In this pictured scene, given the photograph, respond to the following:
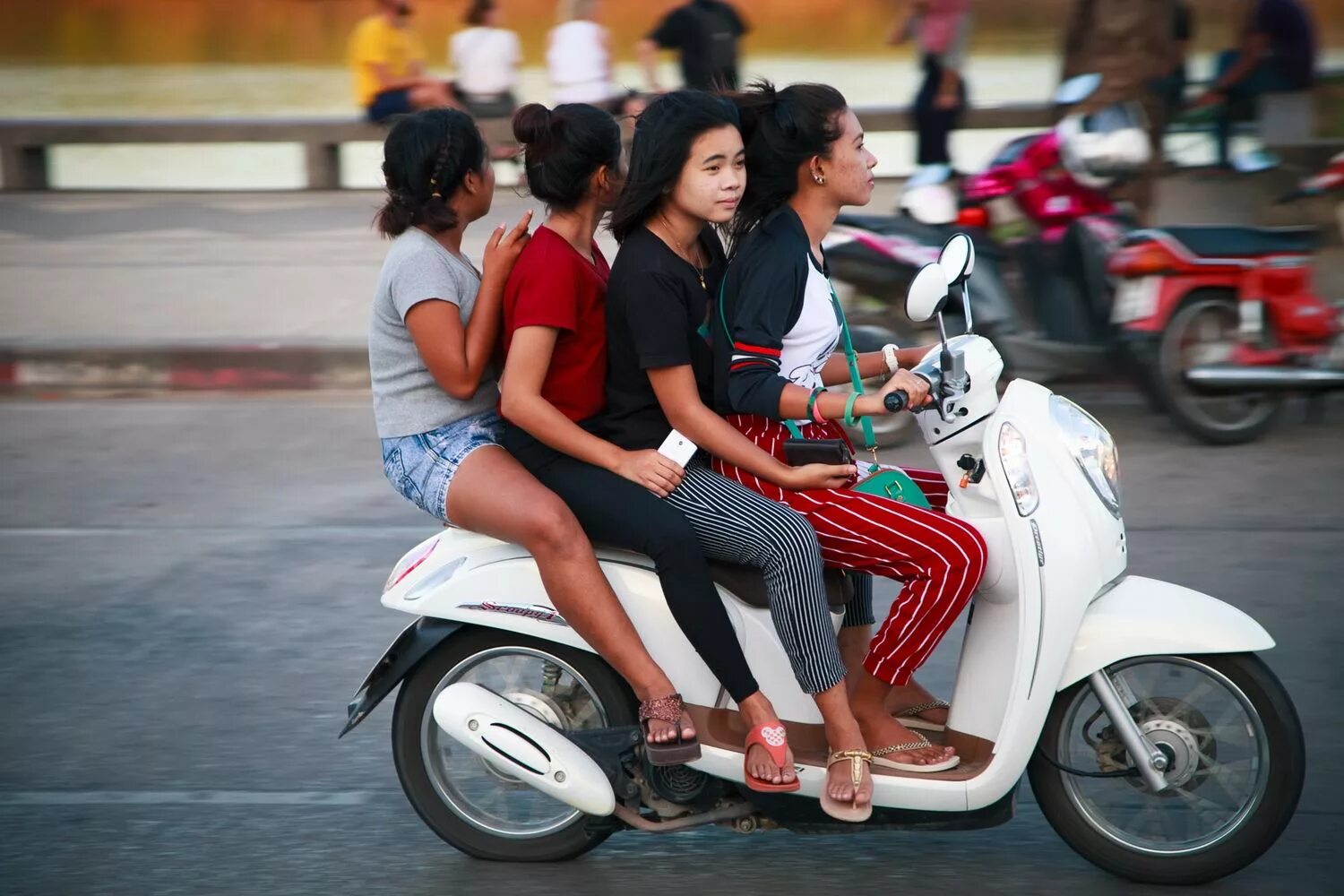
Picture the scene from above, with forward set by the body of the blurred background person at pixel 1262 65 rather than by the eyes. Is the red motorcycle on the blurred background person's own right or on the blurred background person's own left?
on the blurred background person's own left

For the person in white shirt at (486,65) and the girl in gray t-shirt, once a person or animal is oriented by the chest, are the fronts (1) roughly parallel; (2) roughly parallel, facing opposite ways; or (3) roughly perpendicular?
roughly perpendicular

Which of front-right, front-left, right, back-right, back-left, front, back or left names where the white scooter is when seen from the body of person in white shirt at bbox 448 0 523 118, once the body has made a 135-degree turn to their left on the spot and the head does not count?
front-left

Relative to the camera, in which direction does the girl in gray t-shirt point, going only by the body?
to the viewer's right

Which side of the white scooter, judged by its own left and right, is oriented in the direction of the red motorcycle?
left

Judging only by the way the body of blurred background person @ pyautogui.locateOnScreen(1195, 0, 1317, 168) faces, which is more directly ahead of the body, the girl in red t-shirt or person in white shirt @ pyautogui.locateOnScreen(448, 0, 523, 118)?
the person in white shirt

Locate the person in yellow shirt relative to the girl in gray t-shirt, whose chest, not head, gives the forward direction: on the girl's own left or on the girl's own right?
on the girl's own left

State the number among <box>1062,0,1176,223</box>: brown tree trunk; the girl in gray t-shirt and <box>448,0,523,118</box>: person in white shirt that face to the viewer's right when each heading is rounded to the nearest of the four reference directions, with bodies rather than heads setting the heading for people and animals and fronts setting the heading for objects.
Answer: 1

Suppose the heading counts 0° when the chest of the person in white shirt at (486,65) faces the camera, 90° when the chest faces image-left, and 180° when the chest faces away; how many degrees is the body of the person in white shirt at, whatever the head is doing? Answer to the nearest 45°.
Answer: approximately 180°

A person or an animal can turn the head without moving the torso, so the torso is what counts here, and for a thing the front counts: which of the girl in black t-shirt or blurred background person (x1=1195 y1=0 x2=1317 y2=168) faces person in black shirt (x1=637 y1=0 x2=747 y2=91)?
the blurred background person

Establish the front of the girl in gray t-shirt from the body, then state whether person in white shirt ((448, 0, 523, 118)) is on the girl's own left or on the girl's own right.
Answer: on the girl's own left

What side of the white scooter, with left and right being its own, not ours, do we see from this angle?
right

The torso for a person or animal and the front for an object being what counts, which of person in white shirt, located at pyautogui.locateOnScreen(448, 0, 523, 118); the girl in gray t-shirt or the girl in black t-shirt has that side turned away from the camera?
the person in white shirt

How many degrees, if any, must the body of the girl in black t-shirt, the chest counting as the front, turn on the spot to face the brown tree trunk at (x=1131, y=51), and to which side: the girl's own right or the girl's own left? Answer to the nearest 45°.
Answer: approximately 135° to the girl's own left
